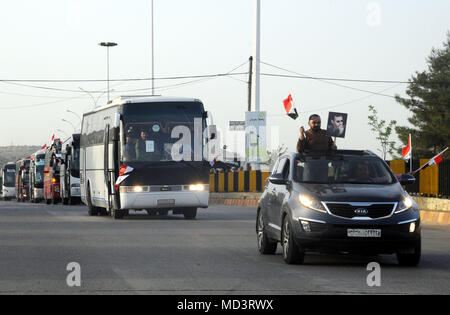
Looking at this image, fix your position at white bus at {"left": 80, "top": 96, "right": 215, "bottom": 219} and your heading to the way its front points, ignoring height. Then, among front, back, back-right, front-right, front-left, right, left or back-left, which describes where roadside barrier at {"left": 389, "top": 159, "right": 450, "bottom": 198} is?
left

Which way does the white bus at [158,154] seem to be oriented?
toward the camera

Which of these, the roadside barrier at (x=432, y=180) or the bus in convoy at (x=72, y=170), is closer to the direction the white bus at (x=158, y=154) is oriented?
the roadside barrier

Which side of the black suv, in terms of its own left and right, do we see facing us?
front

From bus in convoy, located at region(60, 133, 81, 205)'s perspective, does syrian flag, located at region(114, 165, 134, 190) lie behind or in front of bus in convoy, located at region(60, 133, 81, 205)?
in front

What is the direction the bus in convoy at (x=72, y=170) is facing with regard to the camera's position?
facing the viewer and to the right of the viewer

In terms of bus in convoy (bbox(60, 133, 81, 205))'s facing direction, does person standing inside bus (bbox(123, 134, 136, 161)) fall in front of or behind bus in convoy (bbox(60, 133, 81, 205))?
in front

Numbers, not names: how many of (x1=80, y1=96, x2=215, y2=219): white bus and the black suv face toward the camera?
2

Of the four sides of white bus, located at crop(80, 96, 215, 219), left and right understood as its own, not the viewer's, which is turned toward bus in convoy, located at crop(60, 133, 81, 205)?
back
